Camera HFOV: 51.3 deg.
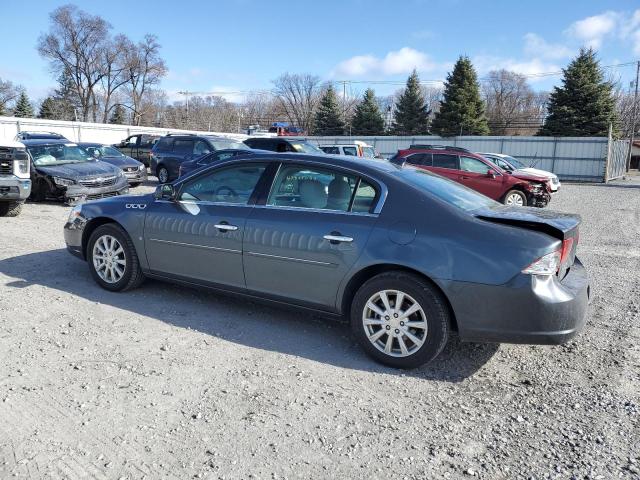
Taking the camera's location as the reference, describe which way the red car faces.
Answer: facing the viewer and to the right of the viewer

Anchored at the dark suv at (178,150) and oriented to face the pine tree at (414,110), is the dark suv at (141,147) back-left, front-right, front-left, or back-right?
front-left

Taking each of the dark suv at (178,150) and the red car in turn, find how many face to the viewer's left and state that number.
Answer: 0

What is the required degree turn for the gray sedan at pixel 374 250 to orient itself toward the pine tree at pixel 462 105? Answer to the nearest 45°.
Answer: approximately 45° to its right

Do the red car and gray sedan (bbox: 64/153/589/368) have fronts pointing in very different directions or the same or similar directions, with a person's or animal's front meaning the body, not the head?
very different directions

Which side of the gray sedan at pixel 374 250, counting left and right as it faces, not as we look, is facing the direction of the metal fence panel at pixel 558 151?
right

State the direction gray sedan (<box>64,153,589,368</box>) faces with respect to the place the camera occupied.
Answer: facing away from the viewer and to the left of the viewer

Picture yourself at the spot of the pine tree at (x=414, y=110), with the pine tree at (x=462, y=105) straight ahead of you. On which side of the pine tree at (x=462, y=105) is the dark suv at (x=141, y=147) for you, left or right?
right

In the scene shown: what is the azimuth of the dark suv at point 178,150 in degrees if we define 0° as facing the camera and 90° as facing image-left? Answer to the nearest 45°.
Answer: approximately 315°

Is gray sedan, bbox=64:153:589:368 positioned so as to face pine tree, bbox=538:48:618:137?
no

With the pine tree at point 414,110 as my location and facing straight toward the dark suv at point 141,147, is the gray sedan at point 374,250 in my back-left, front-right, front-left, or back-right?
front-left

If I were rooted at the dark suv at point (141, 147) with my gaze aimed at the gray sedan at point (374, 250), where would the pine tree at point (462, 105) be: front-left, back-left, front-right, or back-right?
back-left

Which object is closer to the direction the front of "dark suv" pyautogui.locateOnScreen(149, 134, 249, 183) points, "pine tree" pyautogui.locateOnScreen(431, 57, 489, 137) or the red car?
the red car

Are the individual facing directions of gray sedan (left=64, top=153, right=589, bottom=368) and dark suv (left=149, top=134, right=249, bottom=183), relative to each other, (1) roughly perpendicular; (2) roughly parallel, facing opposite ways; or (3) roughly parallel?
roughly parallel, facing opposite ways
